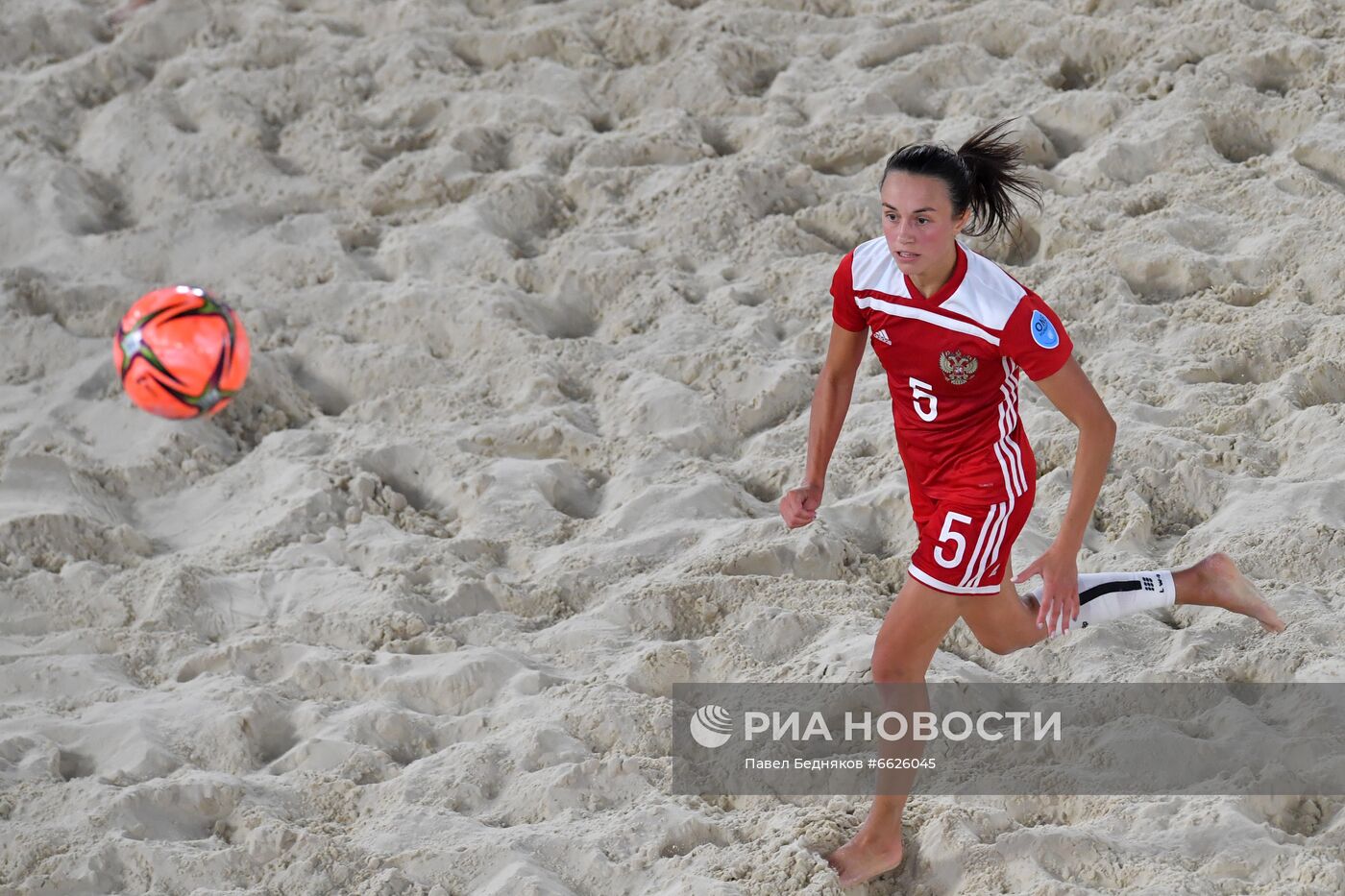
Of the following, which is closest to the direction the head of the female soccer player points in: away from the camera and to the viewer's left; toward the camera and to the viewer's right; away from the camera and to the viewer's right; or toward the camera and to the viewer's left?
toward the camera and to the viewer's left

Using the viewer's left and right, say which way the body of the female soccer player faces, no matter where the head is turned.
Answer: facing the viewer and to the left of the viewer

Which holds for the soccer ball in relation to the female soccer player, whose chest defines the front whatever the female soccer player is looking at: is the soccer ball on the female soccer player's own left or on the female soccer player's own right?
on the female soccer player's own right
